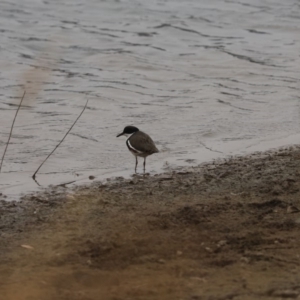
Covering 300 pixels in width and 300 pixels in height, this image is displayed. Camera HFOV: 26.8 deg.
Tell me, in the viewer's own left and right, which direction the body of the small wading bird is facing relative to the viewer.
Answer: facing to the left of the viewer
